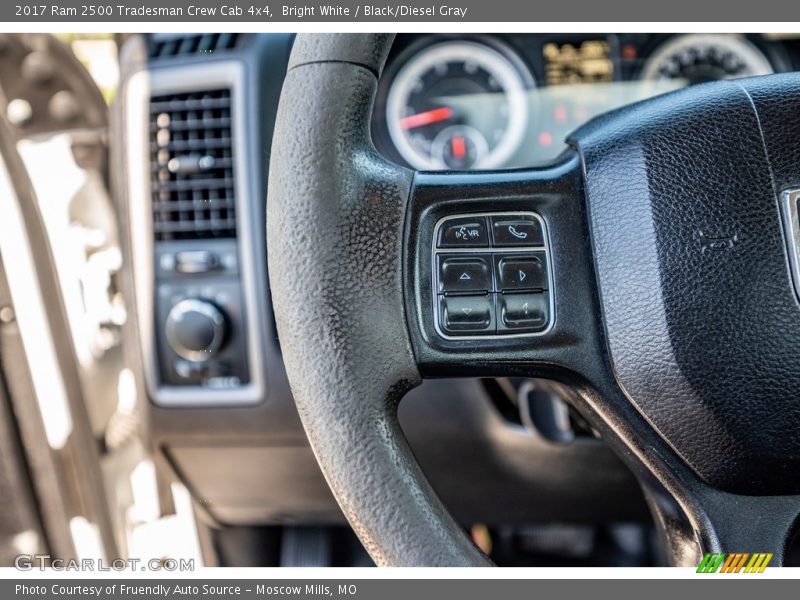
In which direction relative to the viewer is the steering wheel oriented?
toward the camera
